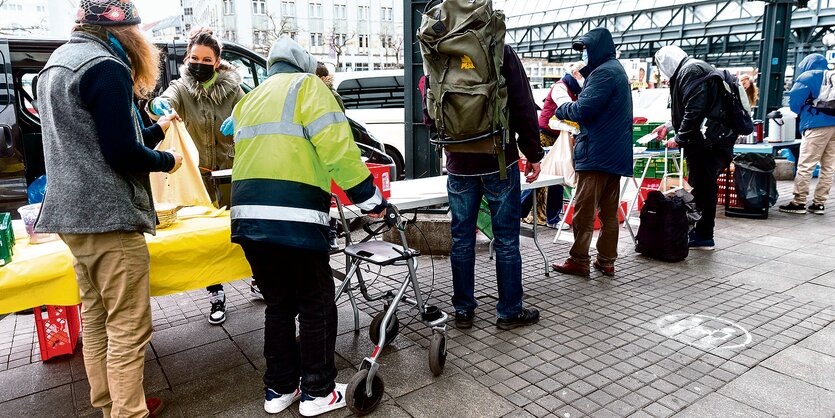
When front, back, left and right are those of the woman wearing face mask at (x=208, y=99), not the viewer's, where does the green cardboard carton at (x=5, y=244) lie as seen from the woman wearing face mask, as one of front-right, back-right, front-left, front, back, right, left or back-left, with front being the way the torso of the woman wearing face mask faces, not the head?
front-right

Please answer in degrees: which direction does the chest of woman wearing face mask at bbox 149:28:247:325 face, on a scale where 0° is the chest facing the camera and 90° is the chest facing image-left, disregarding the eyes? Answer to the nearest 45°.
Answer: approximately 0°

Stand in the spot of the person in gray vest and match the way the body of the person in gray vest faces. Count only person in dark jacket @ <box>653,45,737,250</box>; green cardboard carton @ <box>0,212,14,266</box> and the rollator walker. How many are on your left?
1

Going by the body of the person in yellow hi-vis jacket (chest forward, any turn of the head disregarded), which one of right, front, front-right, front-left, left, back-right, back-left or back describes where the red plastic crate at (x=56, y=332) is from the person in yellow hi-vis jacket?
left

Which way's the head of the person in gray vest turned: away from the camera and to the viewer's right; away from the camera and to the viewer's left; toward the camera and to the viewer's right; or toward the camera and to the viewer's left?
away from the camera and to the viewer's right

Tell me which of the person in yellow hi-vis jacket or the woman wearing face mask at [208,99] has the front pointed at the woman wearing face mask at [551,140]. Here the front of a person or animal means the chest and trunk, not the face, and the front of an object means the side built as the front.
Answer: the person in yellow hi-vis jacket

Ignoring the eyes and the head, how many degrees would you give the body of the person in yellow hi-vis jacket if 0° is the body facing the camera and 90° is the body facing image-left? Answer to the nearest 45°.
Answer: approximately 225°

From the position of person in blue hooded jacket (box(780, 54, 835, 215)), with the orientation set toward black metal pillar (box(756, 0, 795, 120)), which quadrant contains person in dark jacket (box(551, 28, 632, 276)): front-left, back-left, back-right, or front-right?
back-left

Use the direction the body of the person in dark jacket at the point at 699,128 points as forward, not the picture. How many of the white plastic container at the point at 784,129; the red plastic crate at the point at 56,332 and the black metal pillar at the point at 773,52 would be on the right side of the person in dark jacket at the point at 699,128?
2

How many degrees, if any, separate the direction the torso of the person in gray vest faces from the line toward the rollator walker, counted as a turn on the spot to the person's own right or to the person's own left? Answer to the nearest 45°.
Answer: approximately 45° to the person's own right
